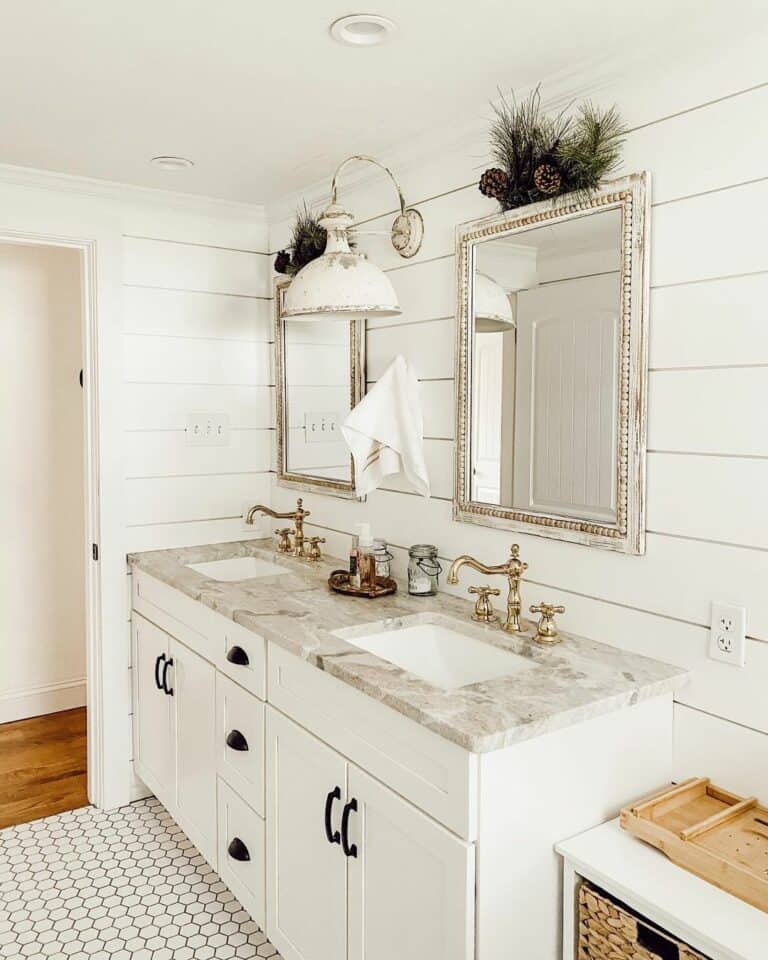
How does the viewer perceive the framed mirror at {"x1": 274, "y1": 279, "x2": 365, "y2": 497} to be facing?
facing the viewer and to the left of the viewer

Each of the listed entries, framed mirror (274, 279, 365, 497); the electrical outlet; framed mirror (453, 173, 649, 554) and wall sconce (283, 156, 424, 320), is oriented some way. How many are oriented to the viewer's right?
0

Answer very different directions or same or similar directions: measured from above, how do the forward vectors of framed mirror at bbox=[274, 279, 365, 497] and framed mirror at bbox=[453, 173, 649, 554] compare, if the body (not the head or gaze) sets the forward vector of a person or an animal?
same or similar directions

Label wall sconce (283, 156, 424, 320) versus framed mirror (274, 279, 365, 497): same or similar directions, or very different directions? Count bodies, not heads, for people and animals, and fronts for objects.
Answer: same or similar directions

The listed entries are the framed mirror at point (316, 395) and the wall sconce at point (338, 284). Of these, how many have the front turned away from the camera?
0

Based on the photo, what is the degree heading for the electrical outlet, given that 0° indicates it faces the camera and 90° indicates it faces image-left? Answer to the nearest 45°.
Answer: approximately 45°

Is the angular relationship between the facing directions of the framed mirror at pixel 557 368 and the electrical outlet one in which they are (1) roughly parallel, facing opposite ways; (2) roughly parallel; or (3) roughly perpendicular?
roughly parallel

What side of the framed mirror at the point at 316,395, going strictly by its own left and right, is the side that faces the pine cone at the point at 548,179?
left
